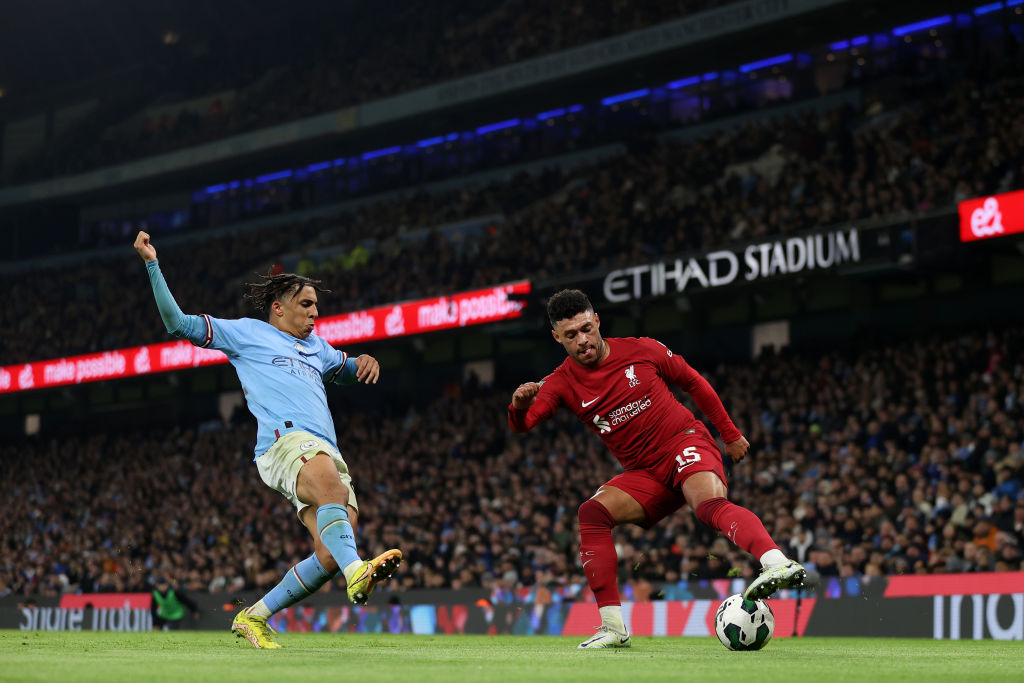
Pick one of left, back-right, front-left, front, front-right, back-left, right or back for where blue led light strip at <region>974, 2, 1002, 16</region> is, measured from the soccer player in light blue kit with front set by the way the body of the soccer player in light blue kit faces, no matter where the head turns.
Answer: left

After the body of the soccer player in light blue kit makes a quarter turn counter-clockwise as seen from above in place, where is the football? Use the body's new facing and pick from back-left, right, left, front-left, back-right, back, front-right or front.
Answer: front-right

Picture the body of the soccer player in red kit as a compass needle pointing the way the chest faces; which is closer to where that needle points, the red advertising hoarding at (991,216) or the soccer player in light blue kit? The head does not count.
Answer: the soccer player in light blue kit

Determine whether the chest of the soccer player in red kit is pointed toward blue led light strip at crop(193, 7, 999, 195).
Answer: no

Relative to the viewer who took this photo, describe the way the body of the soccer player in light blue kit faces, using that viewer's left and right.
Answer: facing the viewer and to the right of the viewer

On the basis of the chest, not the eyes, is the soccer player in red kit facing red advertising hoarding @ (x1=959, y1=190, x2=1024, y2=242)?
no

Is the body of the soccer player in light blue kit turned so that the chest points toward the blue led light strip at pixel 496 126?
no

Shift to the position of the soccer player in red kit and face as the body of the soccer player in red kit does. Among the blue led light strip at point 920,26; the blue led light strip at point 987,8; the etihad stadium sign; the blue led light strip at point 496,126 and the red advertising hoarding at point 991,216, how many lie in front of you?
0

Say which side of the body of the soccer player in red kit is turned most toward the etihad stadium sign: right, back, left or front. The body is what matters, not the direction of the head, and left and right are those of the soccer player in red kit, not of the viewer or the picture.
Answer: back

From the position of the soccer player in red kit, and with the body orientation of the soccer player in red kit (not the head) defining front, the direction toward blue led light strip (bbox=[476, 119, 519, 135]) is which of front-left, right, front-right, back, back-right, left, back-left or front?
back

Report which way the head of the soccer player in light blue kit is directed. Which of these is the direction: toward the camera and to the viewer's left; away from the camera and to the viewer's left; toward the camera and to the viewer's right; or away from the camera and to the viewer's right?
toward the camera and to the viewer's right

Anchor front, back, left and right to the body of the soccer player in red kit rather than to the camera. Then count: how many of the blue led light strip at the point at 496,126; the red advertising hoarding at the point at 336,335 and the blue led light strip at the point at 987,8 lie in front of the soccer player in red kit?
0

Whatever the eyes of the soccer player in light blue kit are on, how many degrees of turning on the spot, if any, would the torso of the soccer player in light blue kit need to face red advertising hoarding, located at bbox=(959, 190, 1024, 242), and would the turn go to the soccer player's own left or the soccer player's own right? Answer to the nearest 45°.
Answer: approximately 90° to the soccer player's own left

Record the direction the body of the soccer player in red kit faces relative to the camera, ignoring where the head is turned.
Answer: toward the camera
